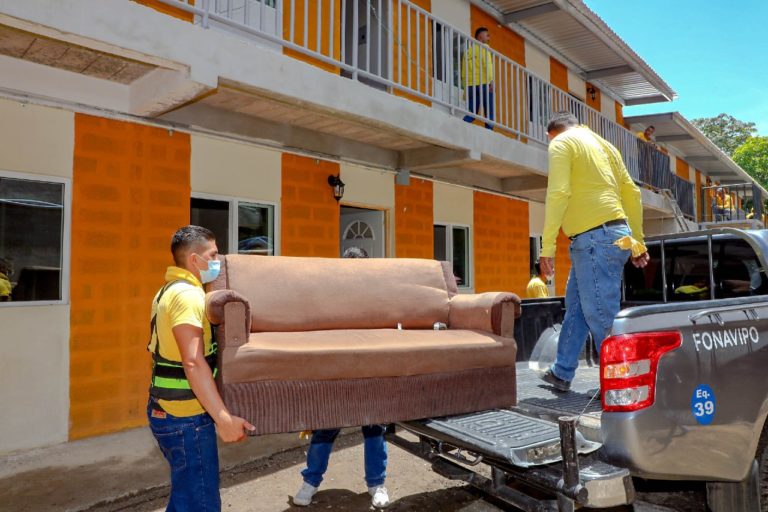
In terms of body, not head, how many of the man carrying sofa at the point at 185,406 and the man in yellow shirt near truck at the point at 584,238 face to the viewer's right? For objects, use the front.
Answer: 1

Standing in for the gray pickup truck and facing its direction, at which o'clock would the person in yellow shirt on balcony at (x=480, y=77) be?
The person in yellow shirt on balcony is roughly at 10 o'clock from the gray pickup truck.

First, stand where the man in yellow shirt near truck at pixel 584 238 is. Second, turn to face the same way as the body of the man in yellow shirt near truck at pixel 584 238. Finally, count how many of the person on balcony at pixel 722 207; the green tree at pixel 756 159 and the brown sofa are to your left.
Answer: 1

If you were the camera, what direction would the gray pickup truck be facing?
facing away from the viewer and to the right of the viewer

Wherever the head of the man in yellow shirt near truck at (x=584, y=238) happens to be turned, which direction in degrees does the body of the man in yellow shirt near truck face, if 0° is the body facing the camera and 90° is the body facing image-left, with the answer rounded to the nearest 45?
approximately 135°

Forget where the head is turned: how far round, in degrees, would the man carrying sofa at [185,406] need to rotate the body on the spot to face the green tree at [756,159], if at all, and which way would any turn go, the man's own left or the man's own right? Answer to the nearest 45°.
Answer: approximately 45° to the man's own left

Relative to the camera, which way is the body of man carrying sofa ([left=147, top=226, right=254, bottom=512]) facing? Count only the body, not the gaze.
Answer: to the viewer's right

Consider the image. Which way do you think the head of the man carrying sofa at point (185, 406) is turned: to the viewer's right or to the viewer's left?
to the viewer's right

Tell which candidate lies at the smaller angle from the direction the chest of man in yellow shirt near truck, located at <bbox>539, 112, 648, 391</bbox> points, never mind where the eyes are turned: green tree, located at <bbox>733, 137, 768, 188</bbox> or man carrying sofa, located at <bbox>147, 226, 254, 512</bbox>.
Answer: the green tree

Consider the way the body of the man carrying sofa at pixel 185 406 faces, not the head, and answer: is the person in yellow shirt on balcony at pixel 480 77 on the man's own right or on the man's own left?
on the man's own left
